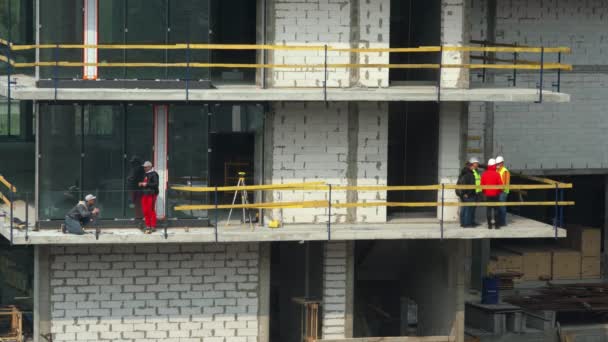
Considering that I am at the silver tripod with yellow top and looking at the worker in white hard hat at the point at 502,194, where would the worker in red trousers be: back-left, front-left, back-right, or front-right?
back-right

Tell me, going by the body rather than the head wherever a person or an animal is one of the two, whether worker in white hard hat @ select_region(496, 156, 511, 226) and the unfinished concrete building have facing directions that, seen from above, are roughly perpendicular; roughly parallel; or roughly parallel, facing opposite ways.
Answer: roughly perpendicular

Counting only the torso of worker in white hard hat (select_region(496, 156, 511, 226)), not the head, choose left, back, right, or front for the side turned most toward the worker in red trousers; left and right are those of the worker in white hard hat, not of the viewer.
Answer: front

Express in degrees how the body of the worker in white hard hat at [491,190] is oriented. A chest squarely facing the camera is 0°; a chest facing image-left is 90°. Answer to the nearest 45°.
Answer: approximately 180°

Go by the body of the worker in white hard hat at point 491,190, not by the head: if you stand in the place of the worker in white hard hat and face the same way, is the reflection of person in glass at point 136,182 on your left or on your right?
on your left

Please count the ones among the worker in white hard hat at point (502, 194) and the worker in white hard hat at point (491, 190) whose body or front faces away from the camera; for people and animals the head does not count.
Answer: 1

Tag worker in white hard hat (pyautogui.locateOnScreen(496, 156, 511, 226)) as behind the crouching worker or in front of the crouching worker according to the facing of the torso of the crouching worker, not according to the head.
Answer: in front

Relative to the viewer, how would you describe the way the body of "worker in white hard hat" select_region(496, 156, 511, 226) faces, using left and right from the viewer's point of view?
facing to the left of the viewer

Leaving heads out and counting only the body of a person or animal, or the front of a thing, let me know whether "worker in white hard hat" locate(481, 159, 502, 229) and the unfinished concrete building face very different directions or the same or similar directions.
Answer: very different directions
